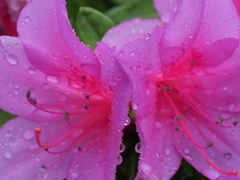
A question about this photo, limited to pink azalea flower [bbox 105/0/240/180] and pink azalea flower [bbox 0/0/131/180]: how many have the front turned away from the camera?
0

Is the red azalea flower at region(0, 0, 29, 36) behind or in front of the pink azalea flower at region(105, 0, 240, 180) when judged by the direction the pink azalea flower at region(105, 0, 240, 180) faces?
behind

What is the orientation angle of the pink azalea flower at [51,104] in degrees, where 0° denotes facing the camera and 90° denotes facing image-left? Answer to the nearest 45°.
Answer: approximately 45°

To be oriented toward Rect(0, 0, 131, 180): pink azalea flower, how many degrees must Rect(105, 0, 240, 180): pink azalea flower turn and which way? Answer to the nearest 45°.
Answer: approximately 135° to its right

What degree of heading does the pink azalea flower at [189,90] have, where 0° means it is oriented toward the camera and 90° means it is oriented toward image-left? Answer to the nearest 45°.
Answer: approximately 315°

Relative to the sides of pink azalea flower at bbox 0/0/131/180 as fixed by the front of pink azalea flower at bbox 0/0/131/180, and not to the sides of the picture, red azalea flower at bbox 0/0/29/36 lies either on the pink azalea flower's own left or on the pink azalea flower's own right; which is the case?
on the pink azalea flower's own right

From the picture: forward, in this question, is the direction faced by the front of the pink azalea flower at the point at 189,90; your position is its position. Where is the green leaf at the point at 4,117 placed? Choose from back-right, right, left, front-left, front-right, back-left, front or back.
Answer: back-right

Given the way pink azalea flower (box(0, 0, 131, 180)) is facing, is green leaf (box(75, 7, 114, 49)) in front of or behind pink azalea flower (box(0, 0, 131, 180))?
behind
